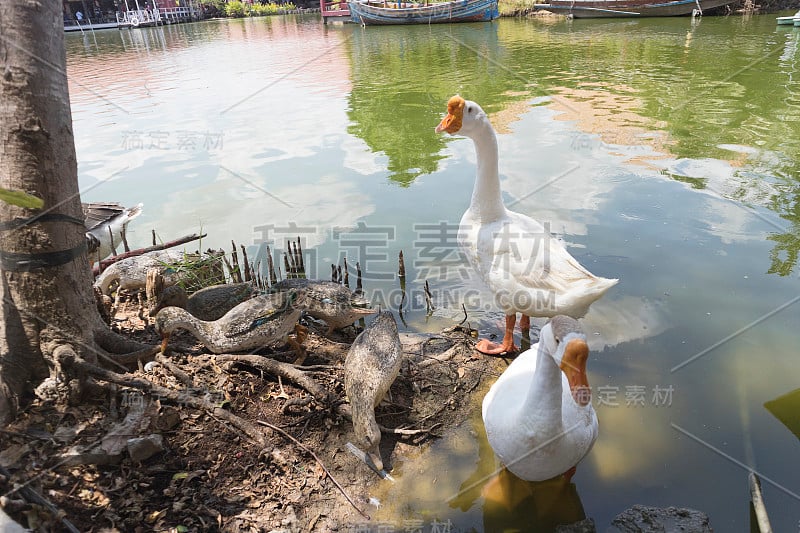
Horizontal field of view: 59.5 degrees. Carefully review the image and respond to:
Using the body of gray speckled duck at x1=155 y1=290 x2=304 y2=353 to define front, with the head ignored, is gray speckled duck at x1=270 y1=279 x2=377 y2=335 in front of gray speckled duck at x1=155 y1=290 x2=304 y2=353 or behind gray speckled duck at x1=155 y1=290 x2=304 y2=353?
behind

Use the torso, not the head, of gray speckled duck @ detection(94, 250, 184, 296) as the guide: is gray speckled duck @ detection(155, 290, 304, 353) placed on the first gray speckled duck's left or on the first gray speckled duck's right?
on the first gray speckled duck's left

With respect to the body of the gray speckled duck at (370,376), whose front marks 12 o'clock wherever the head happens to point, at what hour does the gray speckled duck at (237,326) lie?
the gray speckled duck at (237,326) is roughly at 4 o'clock from the gray speckled duck at (370,376).

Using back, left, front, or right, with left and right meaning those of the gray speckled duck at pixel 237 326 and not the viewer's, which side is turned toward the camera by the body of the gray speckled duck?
left

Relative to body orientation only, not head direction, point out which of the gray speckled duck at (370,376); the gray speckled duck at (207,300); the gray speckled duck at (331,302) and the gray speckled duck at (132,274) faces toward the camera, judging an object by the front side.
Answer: the gray speckled duck at (370,376)

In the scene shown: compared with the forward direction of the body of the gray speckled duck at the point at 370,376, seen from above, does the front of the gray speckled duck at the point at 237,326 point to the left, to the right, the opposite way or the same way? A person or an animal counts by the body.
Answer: to the right

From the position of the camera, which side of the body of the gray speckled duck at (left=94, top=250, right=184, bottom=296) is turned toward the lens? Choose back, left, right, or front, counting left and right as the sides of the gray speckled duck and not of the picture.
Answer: left

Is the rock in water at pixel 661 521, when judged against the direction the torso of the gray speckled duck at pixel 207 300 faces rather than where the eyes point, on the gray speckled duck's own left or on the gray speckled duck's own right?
on the gray speckled duck's own left

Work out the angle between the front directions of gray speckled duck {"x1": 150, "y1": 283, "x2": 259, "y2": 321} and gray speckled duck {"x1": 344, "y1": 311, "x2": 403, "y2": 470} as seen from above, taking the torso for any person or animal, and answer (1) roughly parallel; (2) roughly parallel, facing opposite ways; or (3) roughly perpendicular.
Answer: roughly perpendicular

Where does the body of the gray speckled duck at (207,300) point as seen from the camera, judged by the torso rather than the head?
to the viewer's left
